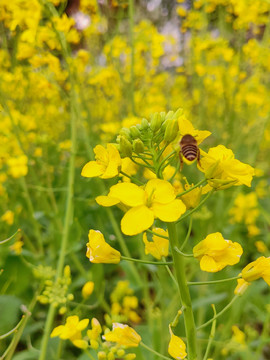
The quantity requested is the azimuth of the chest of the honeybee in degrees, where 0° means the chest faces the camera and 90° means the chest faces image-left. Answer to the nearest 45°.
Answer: approximately 180°
